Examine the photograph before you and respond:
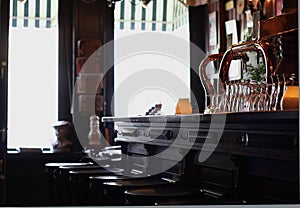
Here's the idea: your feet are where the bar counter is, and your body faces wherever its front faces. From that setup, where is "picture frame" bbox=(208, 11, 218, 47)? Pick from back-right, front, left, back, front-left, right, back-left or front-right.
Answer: back-right

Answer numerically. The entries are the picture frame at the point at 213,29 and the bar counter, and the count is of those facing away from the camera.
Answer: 0

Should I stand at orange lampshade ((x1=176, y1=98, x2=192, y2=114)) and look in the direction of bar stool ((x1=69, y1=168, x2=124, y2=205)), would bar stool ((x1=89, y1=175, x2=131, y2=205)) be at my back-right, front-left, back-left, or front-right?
front-left

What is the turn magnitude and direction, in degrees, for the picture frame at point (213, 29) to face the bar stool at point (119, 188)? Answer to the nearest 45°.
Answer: approximately 45° to its left

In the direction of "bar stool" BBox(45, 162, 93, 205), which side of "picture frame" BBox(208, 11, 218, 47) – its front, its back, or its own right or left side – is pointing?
front

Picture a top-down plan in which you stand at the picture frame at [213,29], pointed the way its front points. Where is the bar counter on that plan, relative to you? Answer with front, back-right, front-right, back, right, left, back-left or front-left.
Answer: front-left

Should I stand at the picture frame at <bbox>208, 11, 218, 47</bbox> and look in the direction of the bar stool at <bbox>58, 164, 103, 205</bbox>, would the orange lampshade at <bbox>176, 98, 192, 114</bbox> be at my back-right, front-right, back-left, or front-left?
front-left

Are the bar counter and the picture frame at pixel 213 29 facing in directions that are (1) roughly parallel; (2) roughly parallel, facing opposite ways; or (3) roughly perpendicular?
roughly parallel

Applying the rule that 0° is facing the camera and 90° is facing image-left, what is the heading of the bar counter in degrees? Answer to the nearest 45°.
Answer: approximately 45°

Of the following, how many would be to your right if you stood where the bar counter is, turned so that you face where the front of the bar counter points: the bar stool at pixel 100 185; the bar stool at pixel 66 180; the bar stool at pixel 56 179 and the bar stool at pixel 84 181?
4
